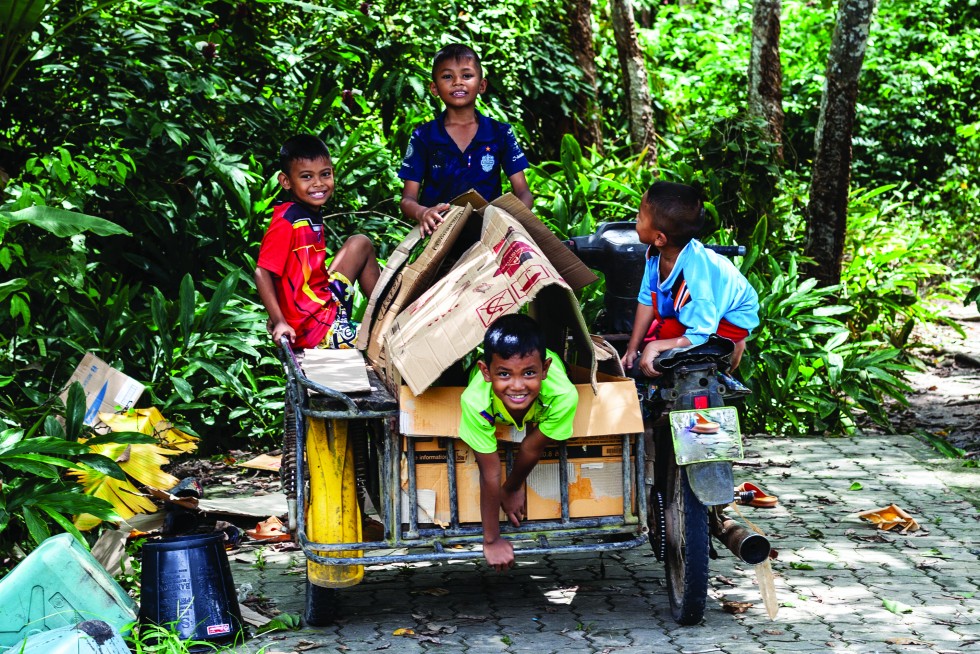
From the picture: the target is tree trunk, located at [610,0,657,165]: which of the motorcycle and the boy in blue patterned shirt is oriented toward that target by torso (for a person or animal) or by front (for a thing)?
the motorcycle

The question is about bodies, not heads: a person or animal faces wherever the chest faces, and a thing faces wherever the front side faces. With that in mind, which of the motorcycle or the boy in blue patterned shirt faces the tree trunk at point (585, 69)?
the motorcycle

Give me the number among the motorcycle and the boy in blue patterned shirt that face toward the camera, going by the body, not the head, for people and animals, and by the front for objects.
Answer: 1

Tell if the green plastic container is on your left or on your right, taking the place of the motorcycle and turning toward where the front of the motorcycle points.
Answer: on your left

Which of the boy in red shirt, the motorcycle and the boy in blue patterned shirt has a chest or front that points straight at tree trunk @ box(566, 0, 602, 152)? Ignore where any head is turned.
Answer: the motorcycle

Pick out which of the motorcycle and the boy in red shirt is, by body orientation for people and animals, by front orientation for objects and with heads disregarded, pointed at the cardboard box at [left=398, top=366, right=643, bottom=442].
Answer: the boy in red shirt

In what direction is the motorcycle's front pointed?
away from the camera

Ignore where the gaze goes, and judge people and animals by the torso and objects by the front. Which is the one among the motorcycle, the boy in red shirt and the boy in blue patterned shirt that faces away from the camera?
the motorcycle
